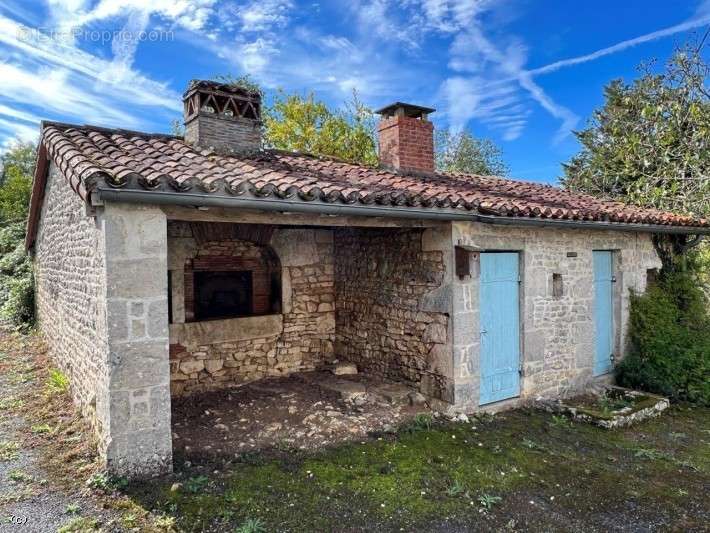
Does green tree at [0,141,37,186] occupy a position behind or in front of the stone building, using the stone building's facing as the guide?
behind

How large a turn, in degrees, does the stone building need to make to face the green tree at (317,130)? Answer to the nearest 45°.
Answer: approximately 135° to its left

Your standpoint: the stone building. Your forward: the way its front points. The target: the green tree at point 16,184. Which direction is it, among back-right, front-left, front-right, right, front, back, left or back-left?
back

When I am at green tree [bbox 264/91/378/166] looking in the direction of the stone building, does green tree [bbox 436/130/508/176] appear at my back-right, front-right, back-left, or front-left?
back-left

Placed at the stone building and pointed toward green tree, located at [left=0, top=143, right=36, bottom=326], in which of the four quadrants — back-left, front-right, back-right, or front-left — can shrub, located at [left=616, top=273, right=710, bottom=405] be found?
back-right

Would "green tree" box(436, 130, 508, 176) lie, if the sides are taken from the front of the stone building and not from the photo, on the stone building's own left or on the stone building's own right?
on the stone building's own left

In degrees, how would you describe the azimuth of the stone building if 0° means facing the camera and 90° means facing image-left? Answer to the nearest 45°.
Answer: approximately 315°

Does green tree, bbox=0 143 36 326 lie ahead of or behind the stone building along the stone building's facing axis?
behind
